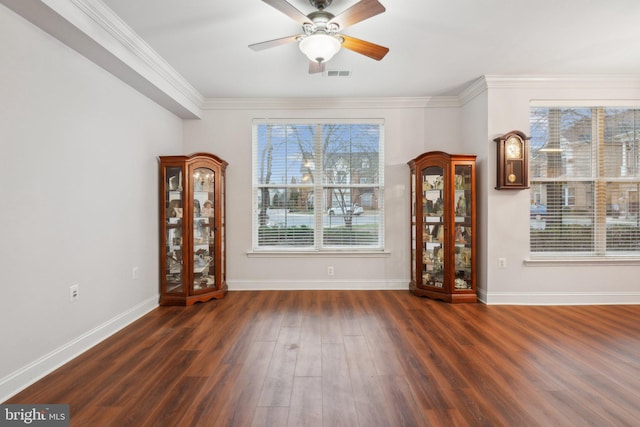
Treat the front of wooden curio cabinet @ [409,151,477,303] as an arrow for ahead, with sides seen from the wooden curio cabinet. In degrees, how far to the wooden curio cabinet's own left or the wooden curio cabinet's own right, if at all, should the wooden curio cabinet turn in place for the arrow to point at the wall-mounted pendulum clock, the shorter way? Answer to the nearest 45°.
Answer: approximately 135° to the wooden curio cabinet's own left

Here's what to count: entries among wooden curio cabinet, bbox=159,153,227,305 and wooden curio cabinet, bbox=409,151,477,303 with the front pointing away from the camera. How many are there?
0

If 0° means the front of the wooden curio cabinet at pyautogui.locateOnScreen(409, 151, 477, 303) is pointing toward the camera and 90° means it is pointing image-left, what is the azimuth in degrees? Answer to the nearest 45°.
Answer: approximately 45°

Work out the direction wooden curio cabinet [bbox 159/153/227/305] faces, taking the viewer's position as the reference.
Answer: facing the viewer and to the right of the viewer

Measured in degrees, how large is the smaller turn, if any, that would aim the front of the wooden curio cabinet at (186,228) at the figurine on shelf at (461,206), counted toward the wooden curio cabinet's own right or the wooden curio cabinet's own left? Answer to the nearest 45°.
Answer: approximately 45° to the wooden curio cabinet's own left

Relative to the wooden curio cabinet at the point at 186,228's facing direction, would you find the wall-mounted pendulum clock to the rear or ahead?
ahead

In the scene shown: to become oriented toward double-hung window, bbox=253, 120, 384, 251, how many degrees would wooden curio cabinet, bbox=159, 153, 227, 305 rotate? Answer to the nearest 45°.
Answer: approximately 45° to its left

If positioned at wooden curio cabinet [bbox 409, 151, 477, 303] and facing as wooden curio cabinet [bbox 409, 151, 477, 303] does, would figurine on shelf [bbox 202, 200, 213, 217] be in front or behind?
in front

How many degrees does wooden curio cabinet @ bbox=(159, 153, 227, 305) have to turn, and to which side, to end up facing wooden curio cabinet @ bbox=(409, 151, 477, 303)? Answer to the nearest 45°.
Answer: approximately 45° to its left
